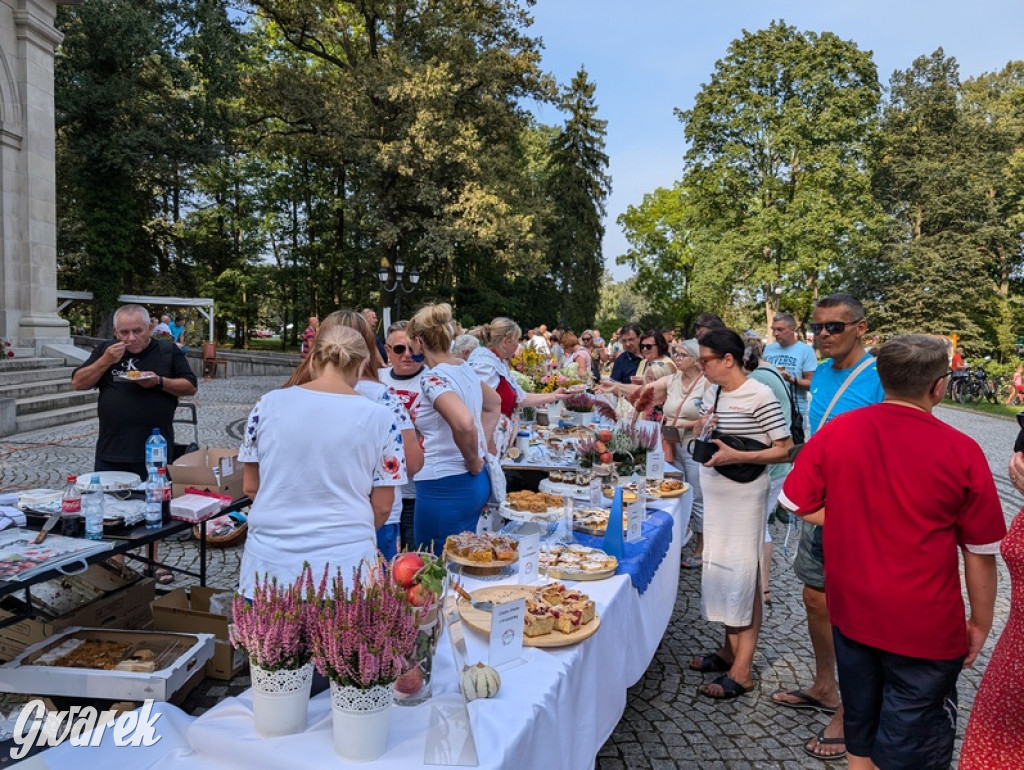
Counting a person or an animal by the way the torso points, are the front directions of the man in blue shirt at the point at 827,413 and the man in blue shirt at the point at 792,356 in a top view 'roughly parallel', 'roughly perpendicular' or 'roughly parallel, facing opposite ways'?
roughly parallel

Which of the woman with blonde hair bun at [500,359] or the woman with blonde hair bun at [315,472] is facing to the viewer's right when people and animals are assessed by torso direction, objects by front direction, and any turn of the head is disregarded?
the woman with blonde hair bun at [500,359]

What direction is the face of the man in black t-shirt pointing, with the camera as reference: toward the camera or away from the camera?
toward the camera

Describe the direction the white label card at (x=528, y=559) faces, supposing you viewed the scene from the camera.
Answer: facing the viewer and to the right of the viewer

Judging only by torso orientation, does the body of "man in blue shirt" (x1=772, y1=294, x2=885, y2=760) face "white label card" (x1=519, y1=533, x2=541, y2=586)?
yes

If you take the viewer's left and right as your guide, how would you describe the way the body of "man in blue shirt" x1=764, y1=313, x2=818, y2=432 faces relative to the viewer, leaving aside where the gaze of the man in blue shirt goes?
facing the viewer and to the left of the viewer

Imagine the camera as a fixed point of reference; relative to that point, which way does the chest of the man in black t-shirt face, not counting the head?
toward the camera

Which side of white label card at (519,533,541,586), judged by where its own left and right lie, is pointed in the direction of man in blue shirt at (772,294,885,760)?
left

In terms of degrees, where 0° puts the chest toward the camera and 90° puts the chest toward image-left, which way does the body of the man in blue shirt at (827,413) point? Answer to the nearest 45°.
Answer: approximately 45°

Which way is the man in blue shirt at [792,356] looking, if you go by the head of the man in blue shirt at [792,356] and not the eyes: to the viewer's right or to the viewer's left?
to the viewer's left

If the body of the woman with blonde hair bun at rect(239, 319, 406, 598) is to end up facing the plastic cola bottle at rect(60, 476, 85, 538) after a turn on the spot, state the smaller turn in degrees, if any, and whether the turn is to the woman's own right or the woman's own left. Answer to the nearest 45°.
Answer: approximately 45° to the woman's own left

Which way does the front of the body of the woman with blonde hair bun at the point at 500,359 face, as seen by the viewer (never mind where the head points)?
to the viewer's right

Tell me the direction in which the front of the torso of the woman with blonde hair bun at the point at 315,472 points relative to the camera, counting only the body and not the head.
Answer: away from the camera

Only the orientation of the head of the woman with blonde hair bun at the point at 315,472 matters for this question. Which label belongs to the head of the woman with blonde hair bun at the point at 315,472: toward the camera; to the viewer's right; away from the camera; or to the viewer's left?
away from the camera

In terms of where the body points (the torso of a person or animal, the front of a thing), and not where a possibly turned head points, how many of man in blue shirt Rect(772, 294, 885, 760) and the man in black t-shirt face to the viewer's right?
0

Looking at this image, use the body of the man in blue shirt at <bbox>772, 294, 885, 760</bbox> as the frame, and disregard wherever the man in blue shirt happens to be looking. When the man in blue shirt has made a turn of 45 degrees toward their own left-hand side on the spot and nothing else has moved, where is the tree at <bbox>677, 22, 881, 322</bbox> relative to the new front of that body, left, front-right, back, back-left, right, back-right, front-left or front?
back

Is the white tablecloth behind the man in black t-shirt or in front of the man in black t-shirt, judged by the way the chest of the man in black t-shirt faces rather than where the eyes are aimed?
in front

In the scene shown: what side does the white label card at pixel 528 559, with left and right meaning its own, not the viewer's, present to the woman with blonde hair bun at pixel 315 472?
right
